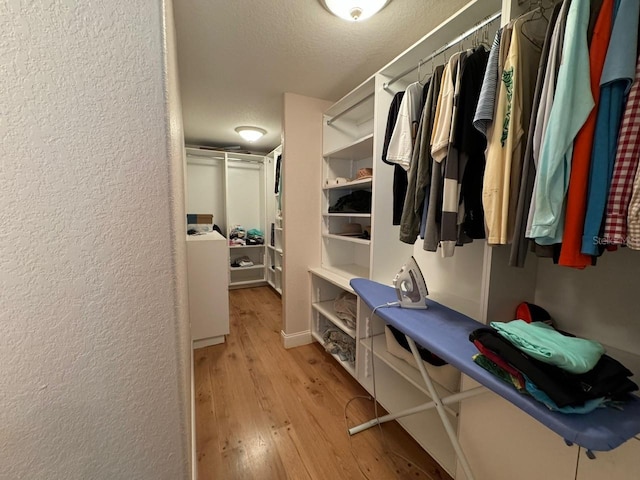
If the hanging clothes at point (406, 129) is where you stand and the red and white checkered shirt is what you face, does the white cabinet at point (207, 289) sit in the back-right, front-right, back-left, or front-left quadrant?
back-right

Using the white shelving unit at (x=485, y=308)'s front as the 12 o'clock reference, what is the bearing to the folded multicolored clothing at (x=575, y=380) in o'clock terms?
The folded multicolored clothing is roughly at 10 o'clock from the white shelving unit.

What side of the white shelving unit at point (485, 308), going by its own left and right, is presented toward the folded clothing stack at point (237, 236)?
right

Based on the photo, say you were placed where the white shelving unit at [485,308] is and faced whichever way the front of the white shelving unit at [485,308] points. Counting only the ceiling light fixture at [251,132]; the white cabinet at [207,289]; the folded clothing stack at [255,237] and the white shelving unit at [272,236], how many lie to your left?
0

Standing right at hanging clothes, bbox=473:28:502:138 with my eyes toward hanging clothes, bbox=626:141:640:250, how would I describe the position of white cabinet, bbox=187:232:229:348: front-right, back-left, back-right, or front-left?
back-right

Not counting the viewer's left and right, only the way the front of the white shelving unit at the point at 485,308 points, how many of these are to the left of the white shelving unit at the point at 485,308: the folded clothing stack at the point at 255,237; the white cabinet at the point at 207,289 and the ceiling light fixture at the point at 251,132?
0

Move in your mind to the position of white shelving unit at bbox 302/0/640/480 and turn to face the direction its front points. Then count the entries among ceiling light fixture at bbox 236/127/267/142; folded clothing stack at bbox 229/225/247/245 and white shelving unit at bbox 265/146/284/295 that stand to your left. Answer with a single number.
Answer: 0

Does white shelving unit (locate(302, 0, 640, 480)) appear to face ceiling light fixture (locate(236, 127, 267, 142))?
no

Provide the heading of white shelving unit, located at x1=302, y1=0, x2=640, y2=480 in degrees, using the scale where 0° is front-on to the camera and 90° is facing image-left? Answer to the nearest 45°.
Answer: approximately 45°
